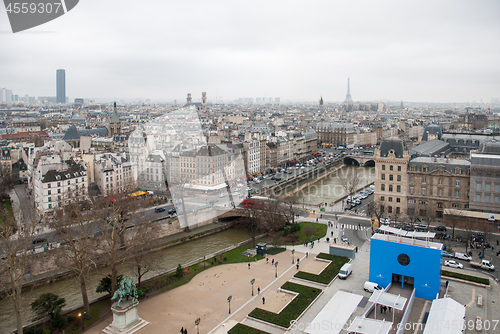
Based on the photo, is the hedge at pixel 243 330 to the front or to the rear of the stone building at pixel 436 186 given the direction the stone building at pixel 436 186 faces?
to the front

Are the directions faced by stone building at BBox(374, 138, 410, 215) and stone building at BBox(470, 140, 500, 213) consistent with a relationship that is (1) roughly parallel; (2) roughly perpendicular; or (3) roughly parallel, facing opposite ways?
roughly parallel

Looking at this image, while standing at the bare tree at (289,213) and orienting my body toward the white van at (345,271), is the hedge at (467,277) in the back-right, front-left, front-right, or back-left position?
front-left

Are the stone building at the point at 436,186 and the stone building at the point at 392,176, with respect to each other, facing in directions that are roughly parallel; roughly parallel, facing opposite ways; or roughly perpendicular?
roughly parallel

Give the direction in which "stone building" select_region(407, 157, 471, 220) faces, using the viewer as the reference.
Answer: facing the viewer

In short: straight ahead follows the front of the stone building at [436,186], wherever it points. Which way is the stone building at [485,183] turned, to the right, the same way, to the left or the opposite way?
the same way

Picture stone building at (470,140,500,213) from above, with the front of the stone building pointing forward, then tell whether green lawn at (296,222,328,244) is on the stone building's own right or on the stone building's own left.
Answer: on the stone building's own right

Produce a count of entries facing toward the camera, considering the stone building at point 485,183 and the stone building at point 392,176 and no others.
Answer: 2

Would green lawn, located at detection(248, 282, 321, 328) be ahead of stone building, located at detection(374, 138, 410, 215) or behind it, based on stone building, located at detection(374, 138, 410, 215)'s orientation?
ahead

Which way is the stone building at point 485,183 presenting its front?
toward the camera

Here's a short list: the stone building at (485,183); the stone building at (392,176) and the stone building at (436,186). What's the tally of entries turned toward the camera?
3

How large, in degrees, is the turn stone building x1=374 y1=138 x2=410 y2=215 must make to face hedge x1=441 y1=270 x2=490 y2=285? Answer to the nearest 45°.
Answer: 0° — it already faces it
